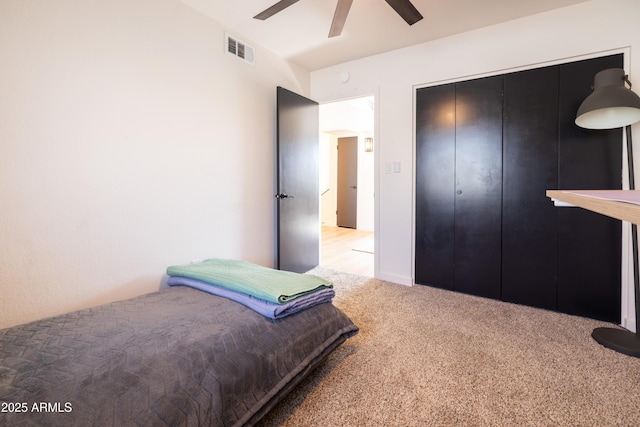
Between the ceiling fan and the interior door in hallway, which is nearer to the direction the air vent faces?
the ceiling fan

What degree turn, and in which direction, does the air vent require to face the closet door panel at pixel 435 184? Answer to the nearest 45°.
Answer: approximately 45° to its left

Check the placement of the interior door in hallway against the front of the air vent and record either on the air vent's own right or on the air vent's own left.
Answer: on the air vent's own left

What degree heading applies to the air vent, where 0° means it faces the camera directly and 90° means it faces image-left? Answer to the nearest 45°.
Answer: approximately 315°

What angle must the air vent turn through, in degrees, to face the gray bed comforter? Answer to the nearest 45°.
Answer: approximately 45° to its right
